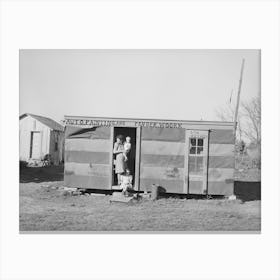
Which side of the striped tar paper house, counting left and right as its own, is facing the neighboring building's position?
right

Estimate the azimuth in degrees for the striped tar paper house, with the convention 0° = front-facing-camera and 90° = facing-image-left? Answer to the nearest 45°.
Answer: approximately 0°
